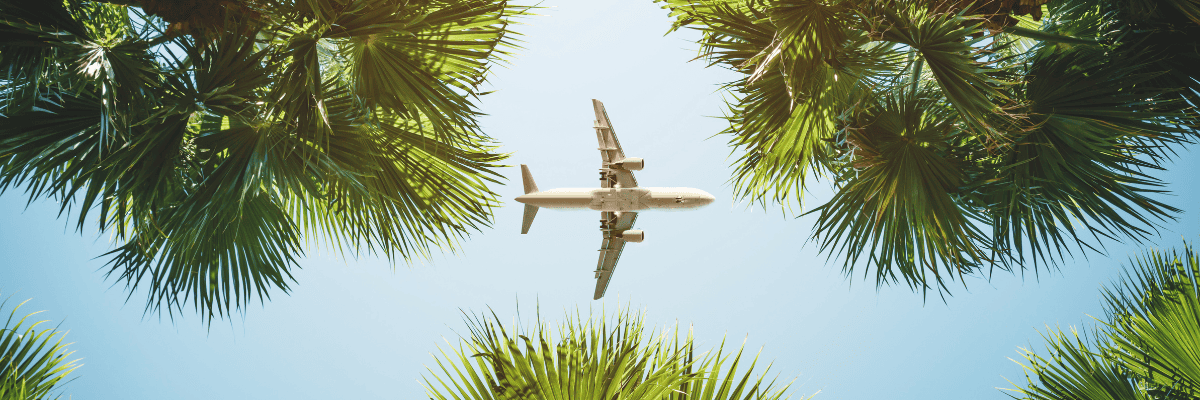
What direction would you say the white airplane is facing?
to the viewer's right
